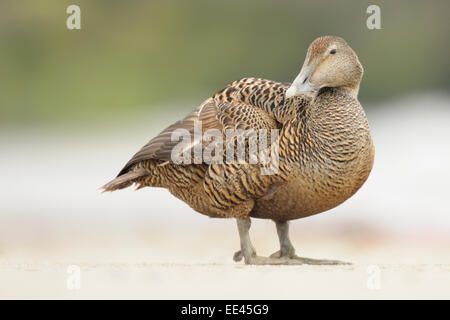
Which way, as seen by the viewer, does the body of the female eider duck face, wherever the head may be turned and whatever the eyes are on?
to the viewer's right
